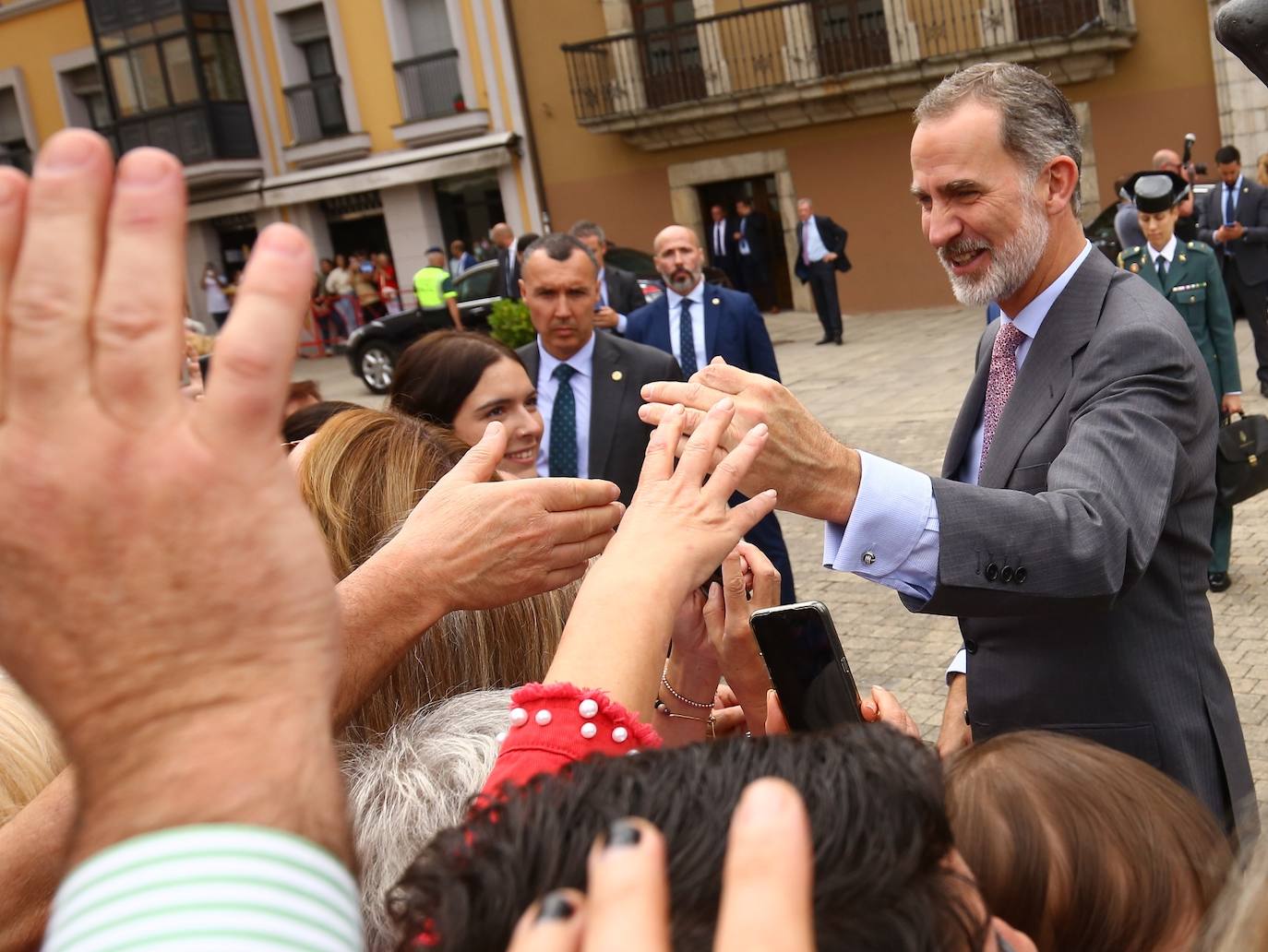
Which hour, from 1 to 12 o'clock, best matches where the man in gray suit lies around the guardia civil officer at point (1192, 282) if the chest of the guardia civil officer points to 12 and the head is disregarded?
The man in gray suit is roughly at 12 o'clock from the guardia civil officer.

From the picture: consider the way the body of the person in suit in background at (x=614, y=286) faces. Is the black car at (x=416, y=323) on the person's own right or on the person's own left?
on the person's own right

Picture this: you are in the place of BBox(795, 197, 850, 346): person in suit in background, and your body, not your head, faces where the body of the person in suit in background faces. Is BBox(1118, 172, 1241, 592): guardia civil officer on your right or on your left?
on your left

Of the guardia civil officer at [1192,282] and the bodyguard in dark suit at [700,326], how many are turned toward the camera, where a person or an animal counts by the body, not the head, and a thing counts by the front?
2

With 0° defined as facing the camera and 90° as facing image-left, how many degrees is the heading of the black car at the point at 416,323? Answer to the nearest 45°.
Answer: approximately 45°

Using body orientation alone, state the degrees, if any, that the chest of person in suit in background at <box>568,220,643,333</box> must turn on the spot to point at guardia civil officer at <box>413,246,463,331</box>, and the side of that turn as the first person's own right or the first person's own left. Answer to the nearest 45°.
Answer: approximately 135° to the first person's own right

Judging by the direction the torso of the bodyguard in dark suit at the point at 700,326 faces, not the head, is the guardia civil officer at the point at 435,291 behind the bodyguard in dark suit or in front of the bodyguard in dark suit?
behind

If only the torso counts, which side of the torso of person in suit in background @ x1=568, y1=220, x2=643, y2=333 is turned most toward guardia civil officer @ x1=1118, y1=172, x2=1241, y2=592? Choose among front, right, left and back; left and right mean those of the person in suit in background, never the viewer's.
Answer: left

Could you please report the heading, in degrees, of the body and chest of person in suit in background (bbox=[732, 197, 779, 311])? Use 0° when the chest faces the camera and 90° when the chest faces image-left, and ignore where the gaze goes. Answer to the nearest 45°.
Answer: approximately 45°

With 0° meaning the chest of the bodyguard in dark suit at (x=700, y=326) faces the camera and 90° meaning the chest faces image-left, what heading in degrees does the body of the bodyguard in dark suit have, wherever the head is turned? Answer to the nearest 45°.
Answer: approximately 0°
